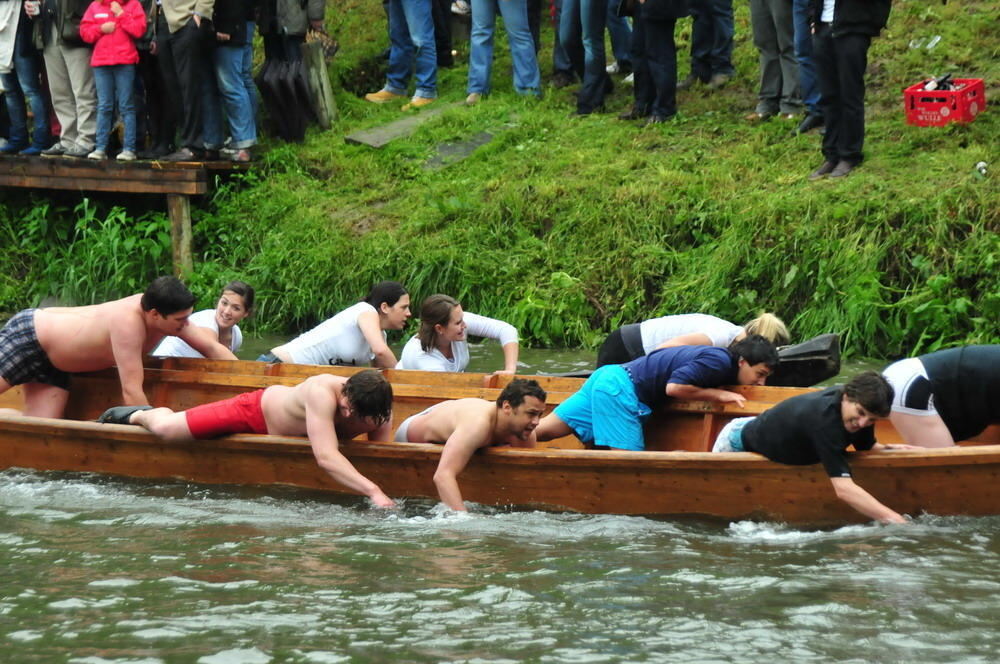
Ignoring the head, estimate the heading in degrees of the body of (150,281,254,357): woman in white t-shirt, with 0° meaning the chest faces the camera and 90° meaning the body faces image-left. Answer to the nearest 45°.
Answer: approximately 315°

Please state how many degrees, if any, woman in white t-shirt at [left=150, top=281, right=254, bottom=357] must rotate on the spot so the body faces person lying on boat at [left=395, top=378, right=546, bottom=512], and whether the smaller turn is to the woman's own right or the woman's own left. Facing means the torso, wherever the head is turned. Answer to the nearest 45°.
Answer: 0° — they already face them

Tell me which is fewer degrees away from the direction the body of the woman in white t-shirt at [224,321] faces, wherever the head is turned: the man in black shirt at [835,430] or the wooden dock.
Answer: the man in black shirt

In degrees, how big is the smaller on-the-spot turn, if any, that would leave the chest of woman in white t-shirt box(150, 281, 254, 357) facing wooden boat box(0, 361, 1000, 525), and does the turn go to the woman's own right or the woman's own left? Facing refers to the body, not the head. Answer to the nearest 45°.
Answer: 0° — they already face it
